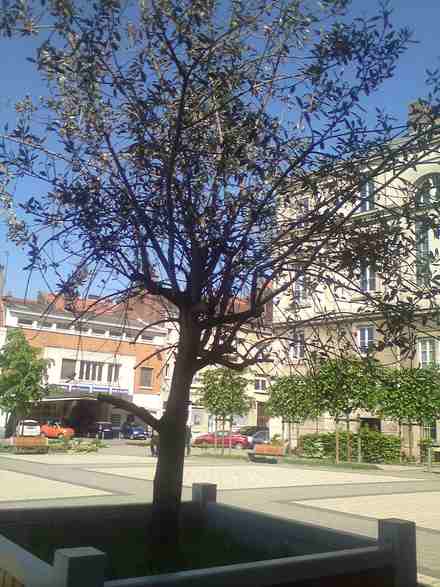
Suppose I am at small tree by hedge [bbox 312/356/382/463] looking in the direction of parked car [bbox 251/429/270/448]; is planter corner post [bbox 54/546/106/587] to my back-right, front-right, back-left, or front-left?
back-left

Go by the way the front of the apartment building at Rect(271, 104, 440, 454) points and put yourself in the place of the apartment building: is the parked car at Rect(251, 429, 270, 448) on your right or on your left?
on your right

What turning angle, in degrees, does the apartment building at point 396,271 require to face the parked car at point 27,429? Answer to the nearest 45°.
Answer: approximately 90° to its right

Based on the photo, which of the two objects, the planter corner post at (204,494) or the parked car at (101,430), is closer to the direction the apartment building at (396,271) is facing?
the planter corner post

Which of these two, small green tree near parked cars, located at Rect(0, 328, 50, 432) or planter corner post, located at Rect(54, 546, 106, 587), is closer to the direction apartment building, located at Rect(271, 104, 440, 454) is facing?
the planter corner post

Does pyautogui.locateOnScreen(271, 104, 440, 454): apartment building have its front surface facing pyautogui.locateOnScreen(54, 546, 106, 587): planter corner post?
yes

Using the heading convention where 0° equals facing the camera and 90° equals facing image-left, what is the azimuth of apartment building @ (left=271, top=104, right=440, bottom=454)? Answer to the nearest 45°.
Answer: approximately 45°
